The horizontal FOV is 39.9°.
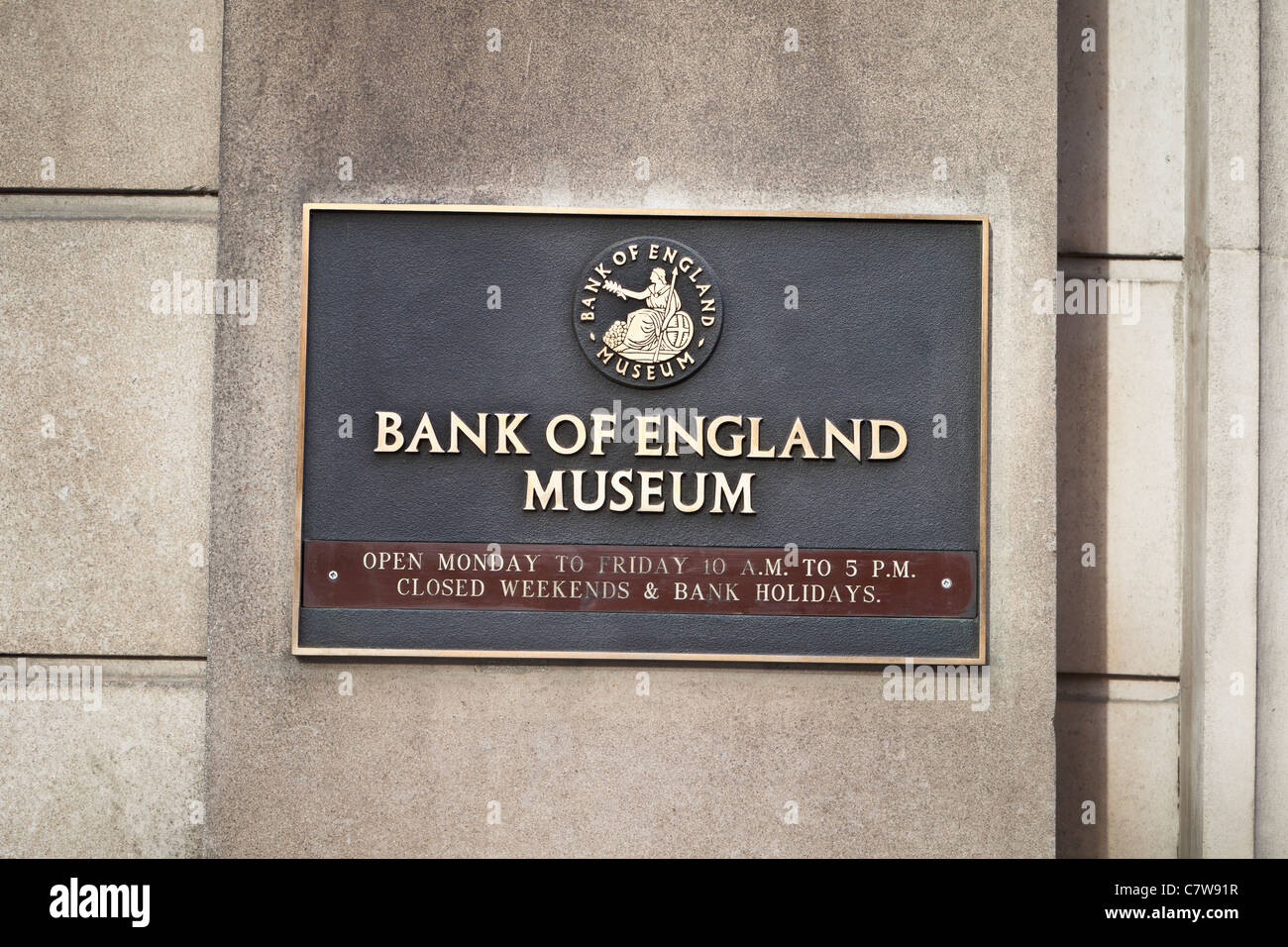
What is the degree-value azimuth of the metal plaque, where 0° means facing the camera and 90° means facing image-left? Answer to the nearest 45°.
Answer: approximately 0°
